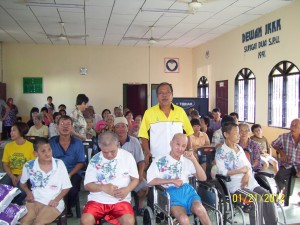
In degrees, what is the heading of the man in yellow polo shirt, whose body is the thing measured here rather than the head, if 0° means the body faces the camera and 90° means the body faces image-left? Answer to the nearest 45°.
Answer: approximately 0°

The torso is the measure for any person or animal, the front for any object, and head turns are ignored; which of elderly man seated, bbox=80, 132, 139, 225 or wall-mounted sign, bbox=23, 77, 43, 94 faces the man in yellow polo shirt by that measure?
the wall-mounted sign

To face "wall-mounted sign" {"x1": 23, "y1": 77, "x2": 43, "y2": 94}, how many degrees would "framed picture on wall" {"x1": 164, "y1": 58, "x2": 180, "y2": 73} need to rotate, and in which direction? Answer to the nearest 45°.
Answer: approximately 90° to its right

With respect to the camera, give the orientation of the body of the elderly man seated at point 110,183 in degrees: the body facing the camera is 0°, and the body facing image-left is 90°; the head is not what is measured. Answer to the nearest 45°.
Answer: approximately 0°
